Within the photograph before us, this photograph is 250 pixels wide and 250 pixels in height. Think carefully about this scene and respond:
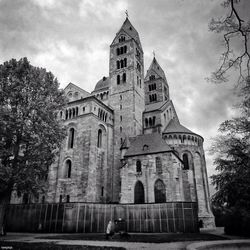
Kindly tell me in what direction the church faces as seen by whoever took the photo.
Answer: facing away from the viewer and to the left of the viewer

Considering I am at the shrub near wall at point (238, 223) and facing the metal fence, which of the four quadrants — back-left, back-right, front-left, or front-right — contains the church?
front-right

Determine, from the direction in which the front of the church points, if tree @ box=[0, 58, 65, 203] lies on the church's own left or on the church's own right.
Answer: on the church's own left

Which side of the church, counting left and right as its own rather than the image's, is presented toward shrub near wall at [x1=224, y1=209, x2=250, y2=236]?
back

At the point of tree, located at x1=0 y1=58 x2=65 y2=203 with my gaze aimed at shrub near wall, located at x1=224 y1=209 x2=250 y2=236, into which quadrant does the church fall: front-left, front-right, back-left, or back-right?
front-left
